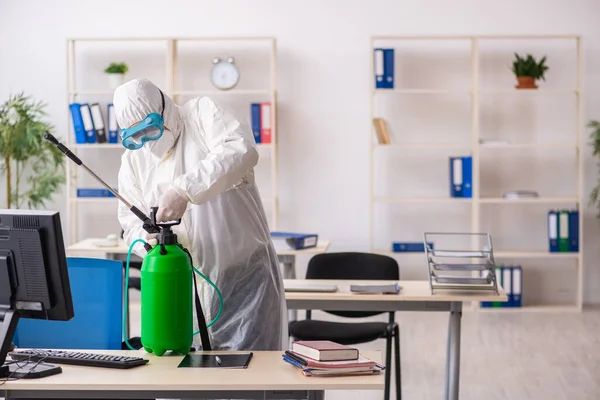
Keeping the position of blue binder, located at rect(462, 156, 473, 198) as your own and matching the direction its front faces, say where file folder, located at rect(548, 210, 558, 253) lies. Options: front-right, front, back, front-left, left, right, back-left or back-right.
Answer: left

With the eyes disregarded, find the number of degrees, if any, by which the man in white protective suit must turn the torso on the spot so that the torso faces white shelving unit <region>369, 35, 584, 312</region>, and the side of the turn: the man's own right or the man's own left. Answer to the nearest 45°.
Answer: approximately 180°

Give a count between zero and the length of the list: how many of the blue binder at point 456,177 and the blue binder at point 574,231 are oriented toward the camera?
2

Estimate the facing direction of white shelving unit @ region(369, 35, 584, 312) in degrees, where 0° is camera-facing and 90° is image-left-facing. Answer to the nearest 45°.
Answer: approximately 0°

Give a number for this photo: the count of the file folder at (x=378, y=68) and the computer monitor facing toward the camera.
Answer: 1

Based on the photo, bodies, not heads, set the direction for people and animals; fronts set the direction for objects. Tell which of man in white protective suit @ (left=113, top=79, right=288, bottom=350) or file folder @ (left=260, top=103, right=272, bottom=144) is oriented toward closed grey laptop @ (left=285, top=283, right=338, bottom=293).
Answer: the file folder

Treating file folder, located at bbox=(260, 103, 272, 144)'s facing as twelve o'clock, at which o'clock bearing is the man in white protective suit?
The man in white protective suit is roughly at 12 o'clock from the file folder.

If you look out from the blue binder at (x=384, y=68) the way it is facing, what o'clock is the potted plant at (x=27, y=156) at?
The potted plant is roughly at 3 o'clock from the blue binder.
